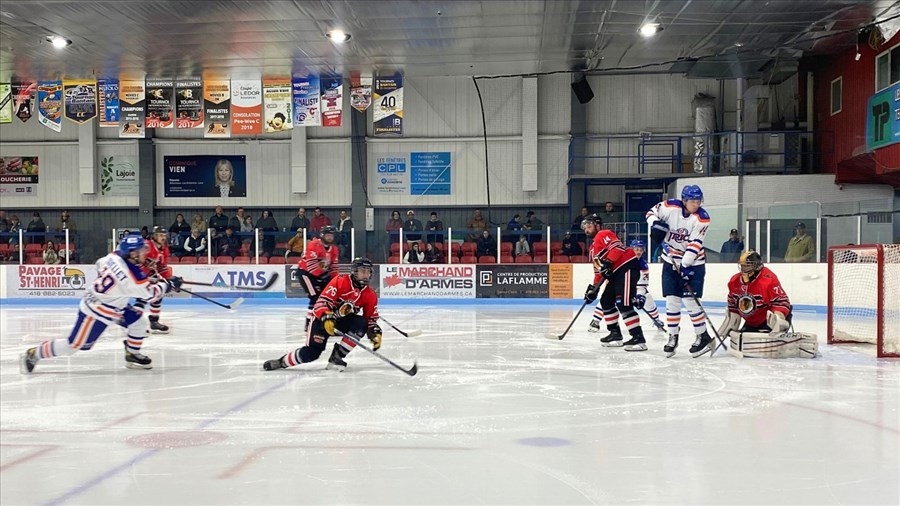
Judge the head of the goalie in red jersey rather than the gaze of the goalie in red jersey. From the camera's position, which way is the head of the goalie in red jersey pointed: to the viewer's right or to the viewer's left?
to the viewer's left

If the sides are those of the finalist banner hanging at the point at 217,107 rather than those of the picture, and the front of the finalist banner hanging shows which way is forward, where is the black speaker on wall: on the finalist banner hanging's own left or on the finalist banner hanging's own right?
on the finalist banner hanging's own left

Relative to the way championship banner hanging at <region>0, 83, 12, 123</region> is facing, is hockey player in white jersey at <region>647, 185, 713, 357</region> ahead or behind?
ahead

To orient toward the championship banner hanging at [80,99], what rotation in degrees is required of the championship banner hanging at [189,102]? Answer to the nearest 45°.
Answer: approximately 135° to its right

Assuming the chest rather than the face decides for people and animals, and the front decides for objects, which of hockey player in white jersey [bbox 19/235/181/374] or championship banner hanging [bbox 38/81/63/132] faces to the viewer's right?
the hockey player in white jersey

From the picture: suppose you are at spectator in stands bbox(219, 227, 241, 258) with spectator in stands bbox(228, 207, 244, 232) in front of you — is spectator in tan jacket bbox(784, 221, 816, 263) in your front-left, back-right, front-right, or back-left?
back-right

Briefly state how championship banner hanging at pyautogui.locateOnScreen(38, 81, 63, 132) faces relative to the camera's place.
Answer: facing the viewer

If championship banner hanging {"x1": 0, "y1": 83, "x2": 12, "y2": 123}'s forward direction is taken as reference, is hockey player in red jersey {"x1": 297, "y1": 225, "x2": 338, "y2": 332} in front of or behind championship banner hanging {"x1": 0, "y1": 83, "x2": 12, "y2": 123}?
in front

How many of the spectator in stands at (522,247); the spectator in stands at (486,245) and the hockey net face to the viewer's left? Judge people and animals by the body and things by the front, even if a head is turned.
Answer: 1

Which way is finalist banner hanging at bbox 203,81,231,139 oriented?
toward the camera

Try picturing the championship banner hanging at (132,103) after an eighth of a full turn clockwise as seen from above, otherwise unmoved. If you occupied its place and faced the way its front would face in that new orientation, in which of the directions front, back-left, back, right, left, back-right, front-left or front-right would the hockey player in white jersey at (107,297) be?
front-left

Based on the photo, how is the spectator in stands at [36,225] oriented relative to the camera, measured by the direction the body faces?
toward the camera

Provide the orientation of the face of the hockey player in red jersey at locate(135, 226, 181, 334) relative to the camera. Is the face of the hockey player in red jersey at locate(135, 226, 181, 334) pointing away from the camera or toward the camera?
toward the camera

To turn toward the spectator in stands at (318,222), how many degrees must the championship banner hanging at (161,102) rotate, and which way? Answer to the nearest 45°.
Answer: approximately 90° to its left
